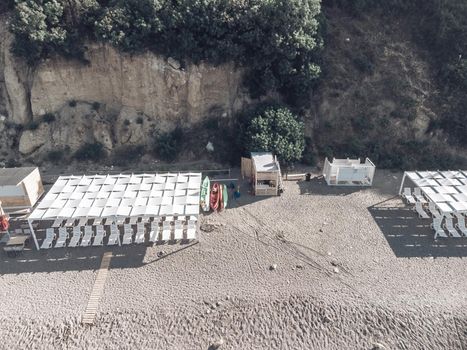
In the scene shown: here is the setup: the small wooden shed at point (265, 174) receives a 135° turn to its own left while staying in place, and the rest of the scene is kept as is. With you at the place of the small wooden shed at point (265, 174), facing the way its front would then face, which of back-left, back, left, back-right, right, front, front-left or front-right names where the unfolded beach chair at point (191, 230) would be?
back

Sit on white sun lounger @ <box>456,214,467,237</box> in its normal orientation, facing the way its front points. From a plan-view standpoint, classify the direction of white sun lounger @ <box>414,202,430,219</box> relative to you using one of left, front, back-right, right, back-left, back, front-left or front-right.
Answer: back-right

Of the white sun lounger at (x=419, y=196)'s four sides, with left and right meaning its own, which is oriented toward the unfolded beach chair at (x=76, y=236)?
right

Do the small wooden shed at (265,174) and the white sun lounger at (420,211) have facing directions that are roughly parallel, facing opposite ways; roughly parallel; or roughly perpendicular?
roughly parallel

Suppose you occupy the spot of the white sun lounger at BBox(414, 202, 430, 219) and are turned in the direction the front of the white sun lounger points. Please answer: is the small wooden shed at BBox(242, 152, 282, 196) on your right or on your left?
on your right

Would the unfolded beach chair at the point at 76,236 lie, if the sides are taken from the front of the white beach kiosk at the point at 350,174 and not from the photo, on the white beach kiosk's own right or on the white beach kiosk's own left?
on the white beach kiosk's own right

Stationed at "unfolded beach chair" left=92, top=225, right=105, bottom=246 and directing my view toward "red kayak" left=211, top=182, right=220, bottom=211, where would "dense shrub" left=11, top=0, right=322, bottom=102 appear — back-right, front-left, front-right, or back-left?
front-left

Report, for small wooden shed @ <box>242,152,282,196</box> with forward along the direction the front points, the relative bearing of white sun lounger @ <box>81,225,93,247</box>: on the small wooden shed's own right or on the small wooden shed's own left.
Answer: on the small wooden shed's own right

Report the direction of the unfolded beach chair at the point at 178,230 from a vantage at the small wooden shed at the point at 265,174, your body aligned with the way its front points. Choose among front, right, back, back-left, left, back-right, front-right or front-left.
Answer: front-right

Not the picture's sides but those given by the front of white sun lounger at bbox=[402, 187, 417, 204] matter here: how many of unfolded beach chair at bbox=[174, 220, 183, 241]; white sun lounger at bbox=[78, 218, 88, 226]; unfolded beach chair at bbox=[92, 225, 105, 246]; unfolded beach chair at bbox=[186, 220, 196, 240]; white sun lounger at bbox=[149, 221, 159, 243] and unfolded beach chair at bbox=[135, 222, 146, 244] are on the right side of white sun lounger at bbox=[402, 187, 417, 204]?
6

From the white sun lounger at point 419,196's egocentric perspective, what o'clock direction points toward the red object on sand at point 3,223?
The red object on sand is roughly at 3 o'clock from the white sun lounger.

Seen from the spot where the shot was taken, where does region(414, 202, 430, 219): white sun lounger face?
facing the viewer and to the right of the viewer

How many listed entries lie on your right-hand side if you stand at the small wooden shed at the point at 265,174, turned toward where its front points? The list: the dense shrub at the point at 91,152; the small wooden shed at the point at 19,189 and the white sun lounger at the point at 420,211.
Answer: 2

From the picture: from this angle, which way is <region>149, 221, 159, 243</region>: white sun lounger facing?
toward the camera

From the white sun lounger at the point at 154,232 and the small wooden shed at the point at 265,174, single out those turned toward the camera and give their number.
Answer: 2

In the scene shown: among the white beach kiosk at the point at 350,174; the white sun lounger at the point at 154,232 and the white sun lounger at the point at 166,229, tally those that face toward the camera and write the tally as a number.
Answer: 3

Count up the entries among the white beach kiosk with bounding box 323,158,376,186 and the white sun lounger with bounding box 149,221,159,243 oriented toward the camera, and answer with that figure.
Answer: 2

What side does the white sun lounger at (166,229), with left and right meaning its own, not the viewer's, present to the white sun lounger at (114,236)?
right

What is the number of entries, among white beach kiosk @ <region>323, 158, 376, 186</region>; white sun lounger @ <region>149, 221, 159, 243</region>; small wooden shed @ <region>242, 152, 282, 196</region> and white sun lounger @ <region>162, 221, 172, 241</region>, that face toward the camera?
4

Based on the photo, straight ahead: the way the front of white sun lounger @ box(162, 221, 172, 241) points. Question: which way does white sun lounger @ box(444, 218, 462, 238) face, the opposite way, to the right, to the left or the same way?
the same way

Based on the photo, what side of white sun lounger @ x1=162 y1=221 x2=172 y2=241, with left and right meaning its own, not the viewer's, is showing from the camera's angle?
front

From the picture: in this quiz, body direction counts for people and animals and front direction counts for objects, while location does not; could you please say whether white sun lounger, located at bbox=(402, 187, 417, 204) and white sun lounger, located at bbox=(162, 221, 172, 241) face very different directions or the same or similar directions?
same or similar directions
